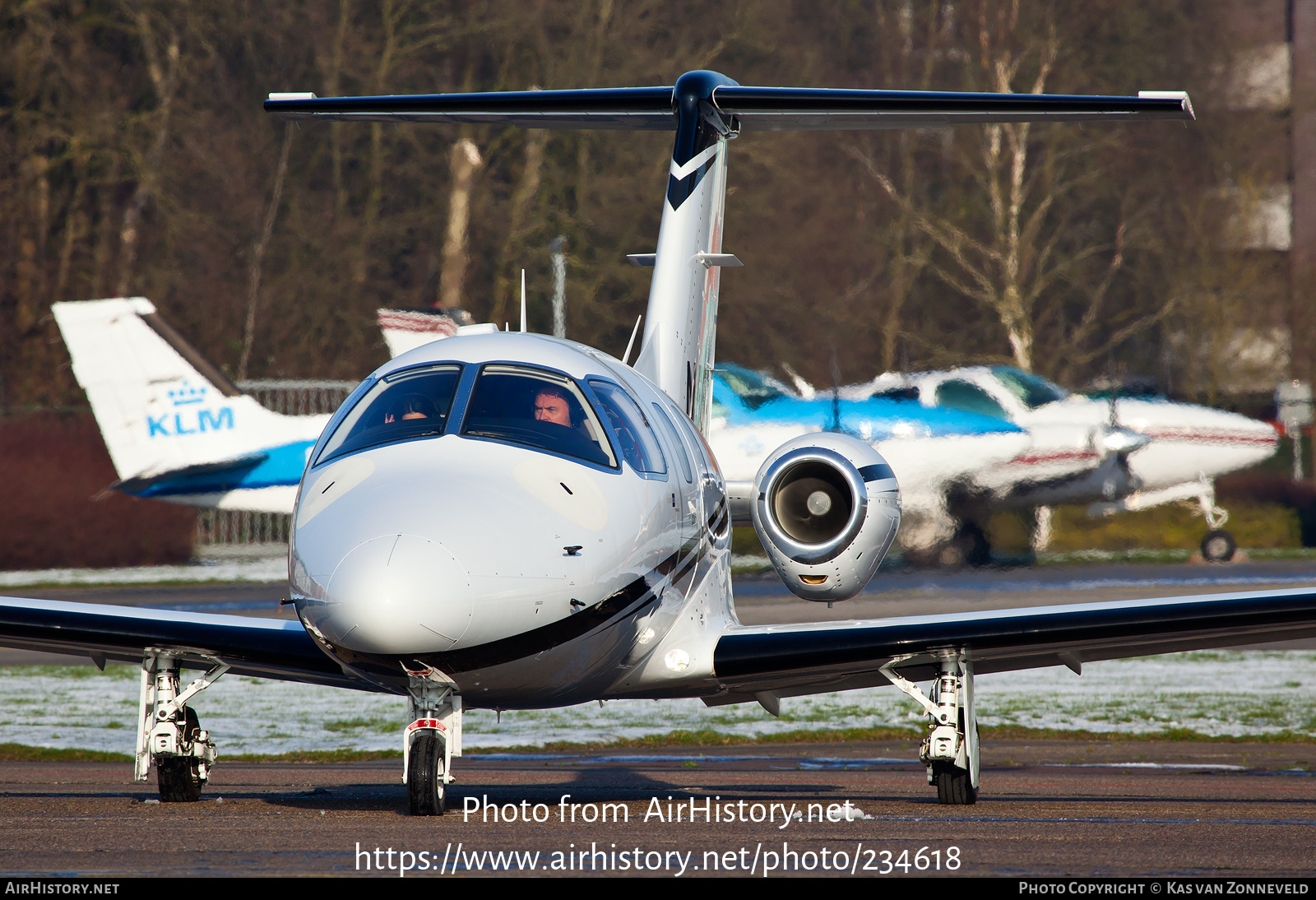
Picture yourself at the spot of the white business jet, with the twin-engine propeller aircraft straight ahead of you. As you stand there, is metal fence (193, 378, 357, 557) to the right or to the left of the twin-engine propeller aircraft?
left

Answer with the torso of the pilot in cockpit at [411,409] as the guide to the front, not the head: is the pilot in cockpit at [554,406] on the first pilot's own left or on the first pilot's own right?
on the first pilot's own left

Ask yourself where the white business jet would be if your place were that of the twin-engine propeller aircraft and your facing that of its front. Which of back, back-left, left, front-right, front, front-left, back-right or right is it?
right

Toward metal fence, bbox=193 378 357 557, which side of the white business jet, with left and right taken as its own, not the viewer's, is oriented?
back

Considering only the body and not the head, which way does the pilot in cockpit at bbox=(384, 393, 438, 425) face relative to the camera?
toward the camera

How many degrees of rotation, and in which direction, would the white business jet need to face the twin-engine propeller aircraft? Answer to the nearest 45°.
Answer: approximately 180°

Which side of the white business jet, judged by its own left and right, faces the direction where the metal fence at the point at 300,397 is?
back

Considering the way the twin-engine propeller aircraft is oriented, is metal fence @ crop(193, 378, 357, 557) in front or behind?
behind

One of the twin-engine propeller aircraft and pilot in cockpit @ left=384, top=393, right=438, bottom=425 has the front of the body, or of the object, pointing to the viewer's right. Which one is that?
the twin-engine propeller aircraft

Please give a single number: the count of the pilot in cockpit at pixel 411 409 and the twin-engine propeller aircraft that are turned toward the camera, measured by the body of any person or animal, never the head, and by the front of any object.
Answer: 1

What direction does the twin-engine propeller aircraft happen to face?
to the viewer's right

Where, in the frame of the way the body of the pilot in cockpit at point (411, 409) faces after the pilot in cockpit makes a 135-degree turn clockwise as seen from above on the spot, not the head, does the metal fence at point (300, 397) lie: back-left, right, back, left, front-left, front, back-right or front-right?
front-right

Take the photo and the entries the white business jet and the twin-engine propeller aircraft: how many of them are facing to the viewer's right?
1

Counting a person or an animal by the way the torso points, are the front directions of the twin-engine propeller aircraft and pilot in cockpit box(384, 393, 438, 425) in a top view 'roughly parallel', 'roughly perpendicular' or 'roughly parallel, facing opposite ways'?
roughly perpendicular

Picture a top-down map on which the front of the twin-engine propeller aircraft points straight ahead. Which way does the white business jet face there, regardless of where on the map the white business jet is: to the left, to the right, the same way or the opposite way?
to the right

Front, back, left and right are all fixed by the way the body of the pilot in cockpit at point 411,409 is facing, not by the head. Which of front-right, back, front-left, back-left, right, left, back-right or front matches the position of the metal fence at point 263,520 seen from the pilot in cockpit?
back

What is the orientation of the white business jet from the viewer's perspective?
toward the camera

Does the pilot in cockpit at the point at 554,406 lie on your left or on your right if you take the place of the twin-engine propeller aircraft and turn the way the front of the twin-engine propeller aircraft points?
on your right
